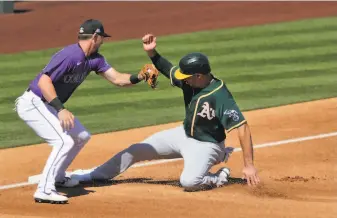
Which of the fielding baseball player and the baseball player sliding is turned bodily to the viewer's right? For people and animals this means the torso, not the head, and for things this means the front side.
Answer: the fielding baseball player

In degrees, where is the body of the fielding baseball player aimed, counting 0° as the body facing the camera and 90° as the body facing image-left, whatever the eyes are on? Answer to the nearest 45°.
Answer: approximately 270°

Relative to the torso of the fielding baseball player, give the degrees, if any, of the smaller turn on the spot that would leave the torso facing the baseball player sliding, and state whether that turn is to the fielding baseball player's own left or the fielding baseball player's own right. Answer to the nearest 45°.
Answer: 0° — they already face them

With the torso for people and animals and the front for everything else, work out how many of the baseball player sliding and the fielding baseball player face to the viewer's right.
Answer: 1

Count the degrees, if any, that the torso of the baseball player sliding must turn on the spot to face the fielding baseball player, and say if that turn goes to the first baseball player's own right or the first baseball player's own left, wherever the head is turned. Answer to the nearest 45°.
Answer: approximately 45° to the first baseball player's own right

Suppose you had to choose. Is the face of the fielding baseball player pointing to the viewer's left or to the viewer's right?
to the viewer's right
